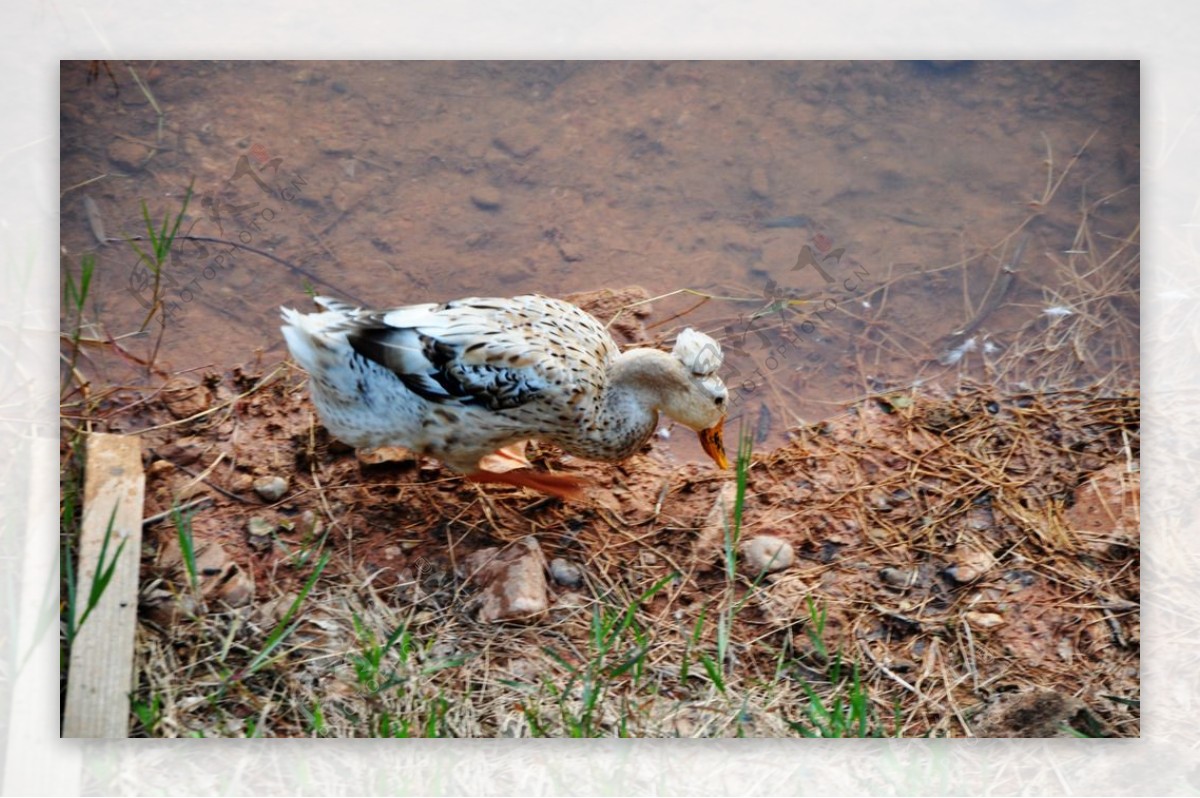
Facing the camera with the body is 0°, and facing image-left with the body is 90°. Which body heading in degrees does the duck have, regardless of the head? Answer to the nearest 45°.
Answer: approximately 270°
